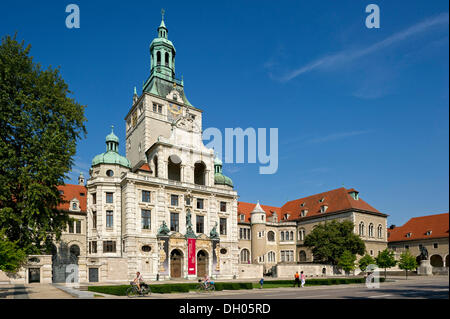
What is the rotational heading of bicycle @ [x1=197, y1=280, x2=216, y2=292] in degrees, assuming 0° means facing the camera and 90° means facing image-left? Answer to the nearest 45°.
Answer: approximately 90°

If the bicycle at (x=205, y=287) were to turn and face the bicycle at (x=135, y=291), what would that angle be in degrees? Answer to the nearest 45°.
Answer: approximately 45° to its left
